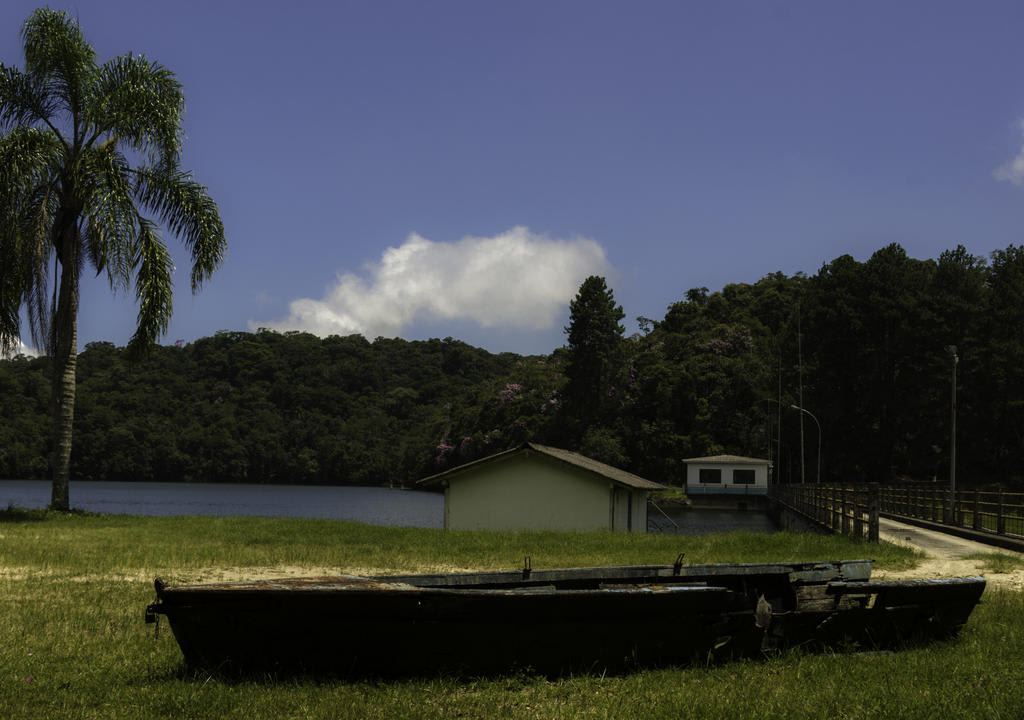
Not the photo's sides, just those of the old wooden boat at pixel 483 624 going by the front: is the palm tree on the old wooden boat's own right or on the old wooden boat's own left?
on the old wooden boat's own right

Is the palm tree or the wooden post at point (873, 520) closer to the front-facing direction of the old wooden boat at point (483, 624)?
the palm tree

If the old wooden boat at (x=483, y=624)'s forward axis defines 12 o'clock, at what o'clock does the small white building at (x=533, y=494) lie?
The small white building is roughly at 3 o'clock from the old wooden boat.

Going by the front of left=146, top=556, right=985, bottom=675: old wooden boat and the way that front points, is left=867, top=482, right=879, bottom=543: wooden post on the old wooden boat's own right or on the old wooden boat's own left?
on the old wooden boat's own right

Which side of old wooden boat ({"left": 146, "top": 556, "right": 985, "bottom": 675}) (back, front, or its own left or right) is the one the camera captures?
left
